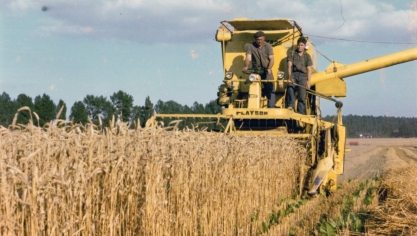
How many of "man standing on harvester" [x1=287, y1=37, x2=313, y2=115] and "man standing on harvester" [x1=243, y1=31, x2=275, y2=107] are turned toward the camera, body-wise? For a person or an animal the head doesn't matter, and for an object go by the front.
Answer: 2

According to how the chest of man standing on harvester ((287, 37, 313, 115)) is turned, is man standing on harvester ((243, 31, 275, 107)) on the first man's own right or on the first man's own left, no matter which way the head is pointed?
on the first man's own right

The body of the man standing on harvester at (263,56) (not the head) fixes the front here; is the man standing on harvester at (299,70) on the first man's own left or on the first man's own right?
on the first man's own left

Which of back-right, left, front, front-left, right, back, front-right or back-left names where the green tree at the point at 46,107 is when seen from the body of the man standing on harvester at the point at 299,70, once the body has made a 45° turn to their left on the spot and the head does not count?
back

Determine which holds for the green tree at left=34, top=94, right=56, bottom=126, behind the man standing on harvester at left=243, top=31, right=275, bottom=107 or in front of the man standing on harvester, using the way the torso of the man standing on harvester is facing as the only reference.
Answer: behind

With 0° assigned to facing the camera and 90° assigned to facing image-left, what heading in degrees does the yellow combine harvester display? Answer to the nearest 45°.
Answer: approximately 0°
